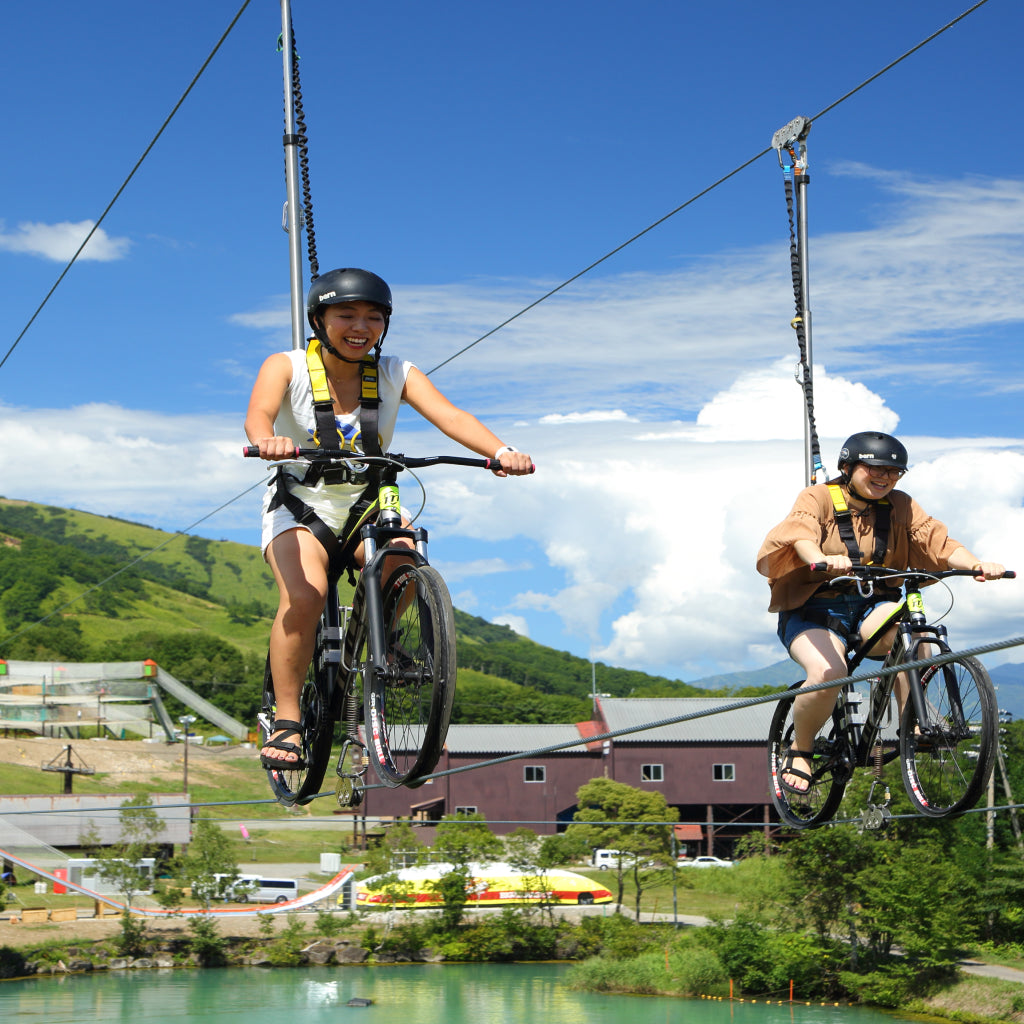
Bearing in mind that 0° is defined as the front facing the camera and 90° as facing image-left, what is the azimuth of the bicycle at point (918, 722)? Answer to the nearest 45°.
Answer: approximately 315°

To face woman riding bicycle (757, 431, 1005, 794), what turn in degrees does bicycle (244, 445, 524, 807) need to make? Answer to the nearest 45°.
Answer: approximately 90° to its left

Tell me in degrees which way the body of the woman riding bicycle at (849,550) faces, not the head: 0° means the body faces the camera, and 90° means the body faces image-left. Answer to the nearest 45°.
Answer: approximately 315°

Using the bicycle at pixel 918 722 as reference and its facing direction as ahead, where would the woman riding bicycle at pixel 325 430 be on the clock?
The woman riding bicycle is roughly at 3 o'clock from the bicycle.

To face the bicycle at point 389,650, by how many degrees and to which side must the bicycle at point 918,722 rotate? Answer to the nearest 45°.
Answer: approximately 90° to its right

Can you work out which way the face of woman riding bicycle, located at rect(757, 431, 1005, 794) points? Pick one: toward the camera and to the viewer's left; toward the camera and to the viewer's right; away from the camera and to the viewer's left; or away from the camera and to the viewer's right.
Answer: toward the camera and to the viewer's right

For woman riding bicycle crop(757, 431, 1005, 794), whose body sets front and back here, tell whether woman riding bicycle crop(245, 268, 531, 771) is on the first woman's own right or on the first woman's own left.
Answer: on the first woman's own right
